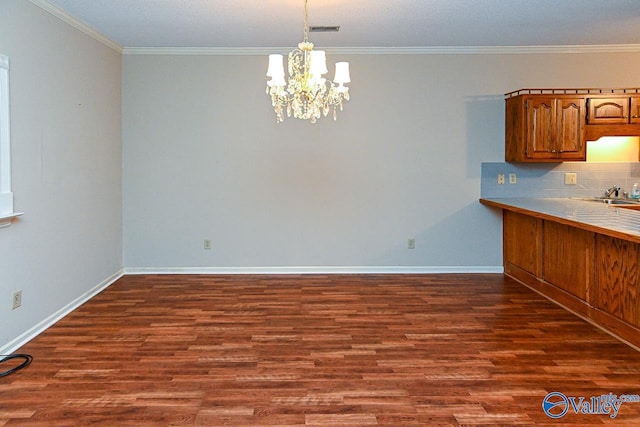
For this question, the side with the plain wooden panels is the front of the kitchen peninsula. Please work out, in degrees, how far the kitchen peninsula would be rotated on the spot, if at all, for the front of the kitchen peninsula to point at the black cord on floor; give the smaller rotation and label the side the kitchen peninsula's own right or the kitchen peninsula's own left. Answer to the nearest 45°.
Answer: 0° — it already faces it

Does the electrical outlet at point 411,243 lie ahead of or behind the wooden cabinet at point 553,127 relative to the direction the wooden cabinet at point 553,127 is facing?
behind

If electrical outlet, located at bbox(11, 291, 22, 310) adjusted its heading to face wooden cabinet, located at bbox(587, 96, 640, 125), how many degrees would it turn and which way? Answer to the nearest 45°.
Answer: approximately 45° to its left

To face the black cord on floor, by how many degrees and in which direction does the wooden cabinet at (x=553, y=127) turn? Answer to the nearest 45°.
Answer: approximately 90° to its right

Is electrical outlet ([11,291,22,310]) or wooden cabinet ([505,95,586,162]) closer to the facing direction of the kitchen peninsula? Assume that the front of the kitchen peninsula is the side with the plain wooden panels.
the electrical outlet

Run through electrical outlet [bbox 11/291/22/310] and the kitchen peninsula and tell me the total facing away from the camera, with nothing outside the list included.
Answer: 0

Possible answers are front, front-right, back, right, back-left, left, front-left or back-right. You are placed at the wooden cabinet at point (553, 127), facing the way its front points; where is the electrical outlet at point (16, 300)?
right

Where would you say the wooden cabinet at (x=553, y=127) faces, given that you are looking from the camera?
facing the viewer and to the right of the viewer

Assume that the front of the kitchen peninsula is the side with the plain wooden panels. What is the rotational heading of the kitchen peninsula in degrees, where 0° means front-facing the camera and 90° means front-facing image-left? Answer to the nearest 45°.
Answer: approximately 45°

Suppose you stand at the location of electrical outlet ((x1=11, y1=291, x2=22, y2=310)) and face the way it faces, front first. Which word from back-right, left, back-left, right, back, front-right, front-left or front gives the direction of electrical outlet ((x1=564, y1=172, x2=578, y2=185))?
front-left

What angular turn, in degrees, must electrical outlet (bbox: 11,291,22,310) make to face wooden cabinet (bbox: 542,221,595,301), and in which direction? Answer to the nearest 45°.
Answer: approximately 45° to its left

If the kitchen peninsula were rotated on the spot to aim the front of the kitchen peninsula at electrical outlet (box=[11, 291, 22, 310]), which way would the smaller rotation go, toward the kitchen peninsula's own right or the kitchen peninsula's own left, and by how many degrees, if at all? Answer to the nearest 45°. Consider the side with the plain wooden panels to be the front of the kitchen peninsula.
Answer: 0° — it already faces it
